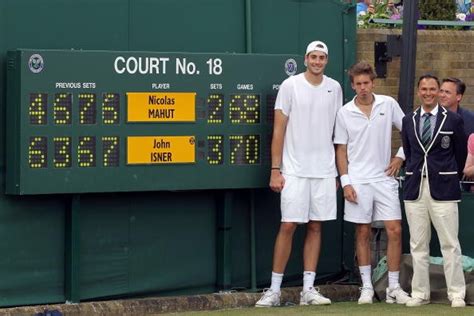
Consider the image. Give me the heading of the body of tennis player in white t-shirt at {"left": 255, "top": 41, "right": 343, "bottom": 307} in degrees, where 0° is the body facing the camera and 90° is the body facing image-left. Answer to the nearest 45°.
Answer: approximately 0°

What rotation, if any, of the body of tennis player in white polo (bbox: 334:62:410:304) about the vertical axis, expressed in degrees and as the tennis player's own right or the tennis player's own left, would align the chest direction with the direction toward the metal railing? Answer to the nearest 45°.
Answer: approximately 180°

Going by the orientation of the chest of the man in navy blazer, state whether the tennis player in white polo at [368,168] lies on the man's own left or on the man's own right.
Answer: on the man's own right

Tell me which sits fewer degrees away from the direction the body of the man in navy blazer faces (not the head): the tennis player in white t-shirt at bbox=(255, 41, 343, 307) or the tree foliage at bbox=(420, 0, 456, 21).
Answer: the tennis player in white t-shirt

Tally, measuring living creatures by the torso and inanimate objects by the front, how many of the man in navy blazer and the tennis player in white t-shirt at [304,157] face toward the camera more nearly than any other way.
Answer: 2

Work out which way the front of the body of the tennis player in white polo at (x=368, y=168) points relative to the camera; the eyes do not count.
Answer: toward the camera

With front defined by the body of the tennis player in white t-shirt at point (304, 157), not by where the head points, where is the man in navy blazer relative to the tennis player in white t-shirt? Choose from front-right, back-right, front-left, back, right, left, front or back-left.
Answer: left
